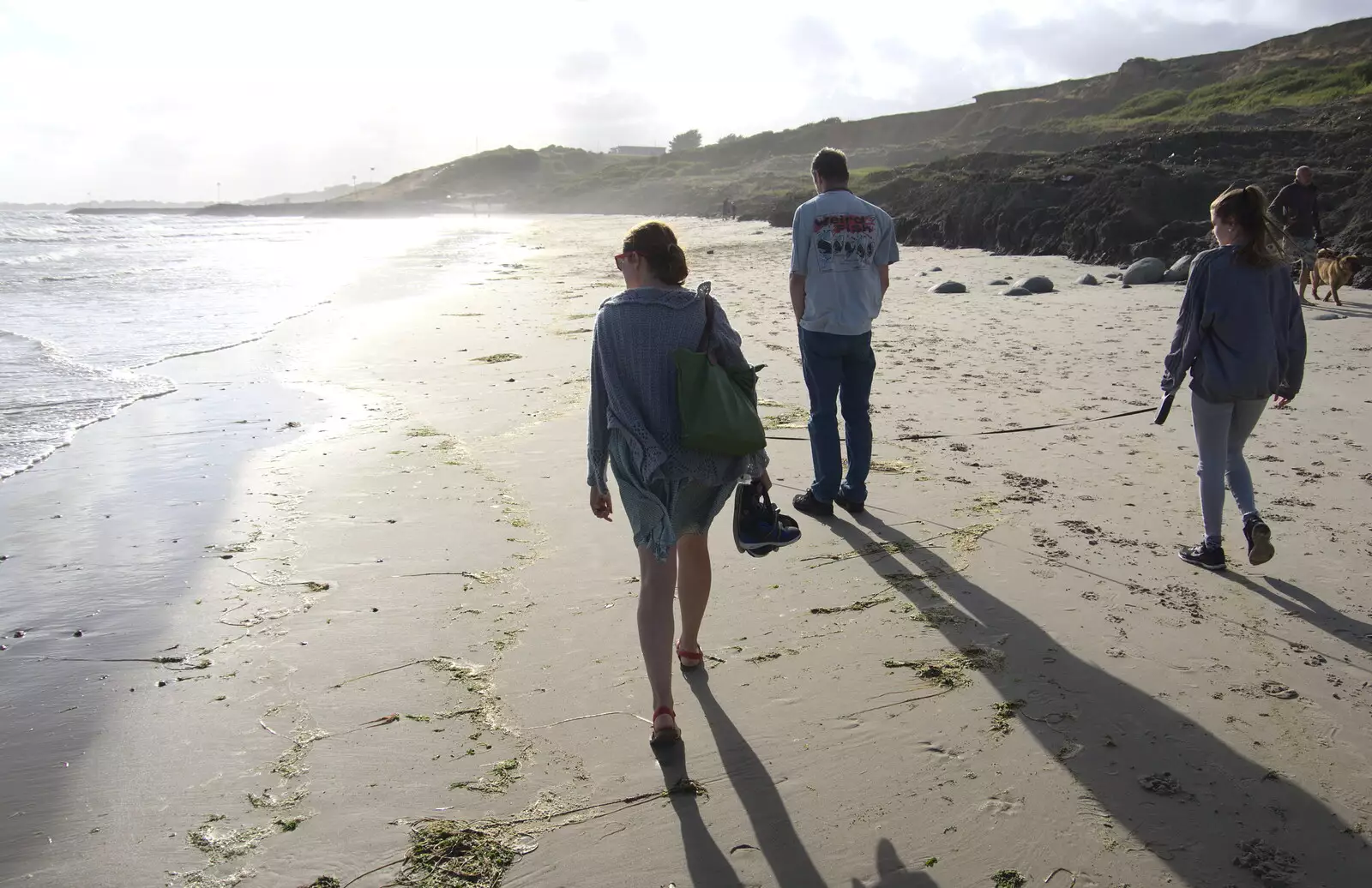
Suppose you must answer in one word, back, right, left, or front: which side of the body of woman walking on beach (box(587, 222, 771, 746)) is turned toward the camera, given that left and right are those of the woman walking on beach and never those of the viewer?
back

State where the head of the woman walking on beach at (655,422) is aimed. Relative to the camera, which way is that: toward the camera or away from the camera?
away from the camera

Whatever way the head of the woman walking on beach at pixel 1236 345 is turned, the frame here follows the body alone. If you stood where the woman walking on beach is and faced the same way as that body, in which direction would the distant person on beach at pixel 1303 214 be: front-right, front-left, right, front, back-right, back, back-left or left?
front-right

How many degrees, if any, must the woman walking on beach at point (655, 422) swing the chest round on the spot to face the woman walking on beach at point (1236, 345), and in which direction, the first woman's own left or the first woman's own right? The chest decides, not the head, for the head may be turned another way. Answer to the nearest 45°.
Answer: approximately 45° to the first woman's own right

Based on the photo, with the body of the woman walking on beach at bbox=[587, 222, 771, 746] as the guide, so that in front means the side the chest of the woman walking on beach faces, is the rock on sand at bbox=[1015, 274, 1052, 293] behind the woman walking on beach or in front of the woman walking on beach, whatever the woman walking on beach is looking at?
in front

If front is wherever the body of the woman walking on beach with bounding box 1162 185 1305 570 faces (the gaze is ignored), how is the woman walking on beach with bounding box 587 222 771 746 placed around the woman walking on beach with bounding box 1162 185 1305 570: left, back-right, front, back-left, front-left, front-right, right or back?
left

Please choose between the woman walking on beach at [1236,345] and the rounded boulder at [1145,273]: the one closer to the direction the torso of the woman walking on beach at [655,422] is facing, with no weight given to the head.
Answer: the rounded boulder

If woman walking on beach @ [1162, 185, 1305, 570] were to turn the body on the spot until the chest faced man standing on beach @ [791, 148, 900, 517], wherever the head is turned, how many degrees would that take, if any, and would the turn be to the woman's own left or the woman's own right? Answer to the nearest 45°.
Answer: approximately 45° to the woman's own left

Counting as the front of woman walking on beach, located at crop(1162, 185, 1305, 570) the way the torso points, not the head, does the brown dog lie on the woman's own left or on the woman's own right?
on the woman's own right

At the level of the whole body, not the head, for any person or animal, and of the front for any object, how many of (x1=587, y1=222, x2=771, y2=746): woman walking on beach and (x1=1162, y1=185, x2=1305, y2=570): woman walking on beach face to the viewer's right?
0

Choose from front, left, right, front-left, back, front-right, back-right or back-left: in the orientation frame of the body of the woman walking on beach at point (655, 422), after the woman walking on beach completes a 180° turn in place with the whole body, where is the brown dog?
back-left

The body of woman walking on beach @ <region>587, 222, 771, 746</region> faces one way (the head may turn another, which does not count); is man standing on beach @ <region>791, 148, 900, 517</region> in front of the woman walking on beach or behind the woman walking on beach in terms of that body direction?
in front

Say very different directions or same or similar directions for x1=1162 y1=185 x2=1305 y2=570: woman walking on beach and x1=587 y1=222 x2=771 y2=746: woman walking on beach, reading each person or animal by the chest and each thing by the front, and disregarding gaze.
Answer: same or similar directions

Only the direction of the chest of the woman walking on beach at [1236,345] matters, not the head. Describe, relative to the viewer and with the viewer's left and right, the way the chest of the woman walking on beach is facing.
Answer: facing away from the viewer and to the left of the viewer
